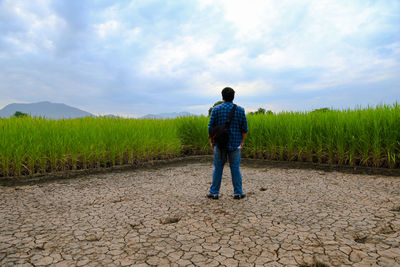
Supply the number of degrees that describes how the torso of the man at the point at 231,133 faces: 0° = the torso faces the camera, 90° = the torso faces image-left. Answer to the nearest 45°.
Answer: approximately 180°
